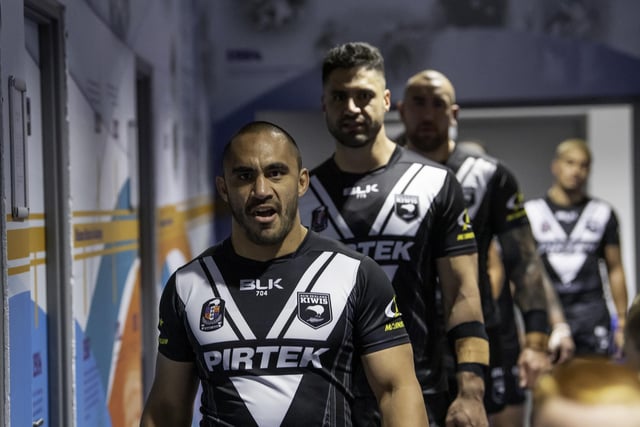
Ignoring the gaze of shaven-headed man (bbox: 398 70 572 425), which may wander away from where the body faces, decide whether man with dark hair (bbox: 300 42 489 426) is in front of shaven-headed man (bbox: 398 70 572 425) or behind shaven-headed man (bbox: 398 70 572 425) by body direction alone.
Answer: in front

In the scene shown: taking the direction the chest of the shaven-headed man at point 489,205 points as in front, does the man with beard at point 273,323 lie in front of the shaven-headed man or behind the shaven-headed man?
in front

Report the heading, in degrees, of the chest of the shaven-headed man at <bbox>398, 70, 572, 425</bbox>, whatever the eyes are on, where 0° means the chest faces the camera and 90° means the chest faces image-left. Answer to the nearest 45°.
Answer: approximately 45°

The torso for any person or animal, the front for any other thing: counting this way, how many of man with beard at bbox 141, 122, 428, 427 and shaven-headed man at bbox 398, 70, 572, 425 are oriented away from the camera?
0

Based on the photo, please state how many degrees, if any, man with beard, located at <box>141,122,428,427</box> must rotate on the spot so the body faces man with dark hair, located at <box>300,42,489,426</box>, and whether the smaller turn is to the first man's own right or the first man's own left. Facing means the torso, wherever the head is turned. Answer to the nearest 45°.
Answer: approximately 135° to the first man's own left
